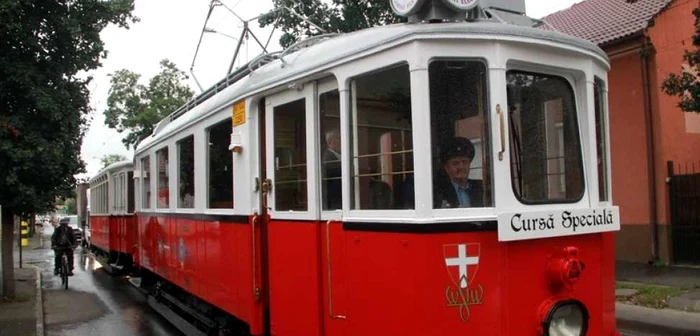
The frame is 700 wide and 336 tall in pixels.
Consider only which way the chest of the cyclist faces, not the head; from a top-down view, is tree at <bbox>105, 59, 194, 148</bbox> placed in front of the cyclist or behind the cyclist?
behind

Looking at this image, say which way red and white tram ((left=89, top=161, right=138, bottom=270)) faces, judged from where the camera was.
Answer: facing the viewer and to the right of the viewer

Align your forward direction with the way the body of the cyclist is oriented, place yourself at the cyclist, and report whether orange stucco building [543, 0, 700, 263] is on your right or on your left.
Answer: on your left

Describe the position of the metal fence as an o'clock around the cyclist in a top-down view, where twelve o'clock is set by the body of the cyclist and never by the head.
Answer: The metal fence is roughly at 10 o'clock from the cyclist.

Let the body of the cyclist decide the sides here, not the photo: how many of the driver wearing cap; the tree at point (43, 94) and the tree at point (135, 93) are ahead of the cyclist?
2

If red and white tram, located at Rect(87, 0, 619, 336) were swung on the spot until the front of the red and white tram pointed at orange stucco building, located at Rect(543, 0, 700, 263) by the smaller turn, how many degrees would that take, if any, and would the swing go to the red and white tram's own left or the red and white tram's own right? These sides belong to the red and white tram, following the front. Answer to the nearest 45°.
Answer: approximately 90° to the red and white tram's own left
